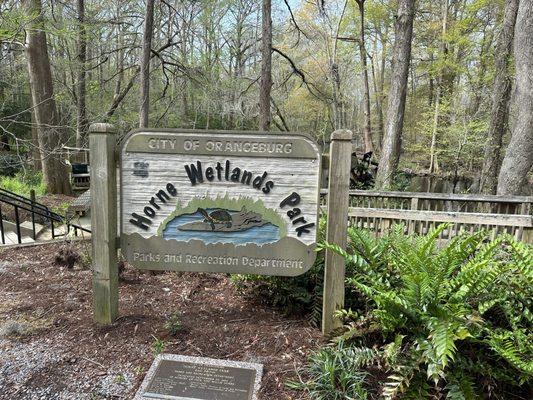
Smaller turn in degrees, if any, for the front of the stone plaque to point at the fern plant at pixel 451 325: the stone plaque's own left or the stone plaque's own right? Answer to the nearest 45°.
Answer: approximately 90° to the stone plaque's own left

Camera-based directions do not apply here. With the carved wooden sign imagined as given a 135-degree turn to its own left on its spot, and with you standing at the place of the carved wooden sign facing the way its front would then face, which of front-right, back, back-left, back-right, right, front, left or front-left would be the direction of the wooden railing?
front

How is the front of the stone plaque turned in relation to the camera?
facing the viewer

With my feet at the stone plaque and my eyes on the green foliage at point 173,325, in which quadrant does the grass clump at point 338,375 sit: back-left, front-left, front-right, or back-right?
back-right

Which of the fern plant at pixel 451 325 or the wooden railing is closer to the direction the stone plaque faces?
the fern plant

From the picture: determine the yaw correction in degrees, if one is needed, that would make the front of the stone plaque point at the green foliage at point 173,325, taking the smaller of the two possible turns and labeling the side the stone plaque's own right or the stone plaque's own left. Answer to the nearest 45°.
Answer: approximately 180°

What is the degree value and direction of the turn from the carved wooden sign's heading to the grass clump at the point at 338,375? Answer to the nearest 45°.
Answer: approximately 45° to its left

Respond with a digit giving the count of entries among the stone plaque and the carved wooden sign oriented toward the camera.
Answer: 2
